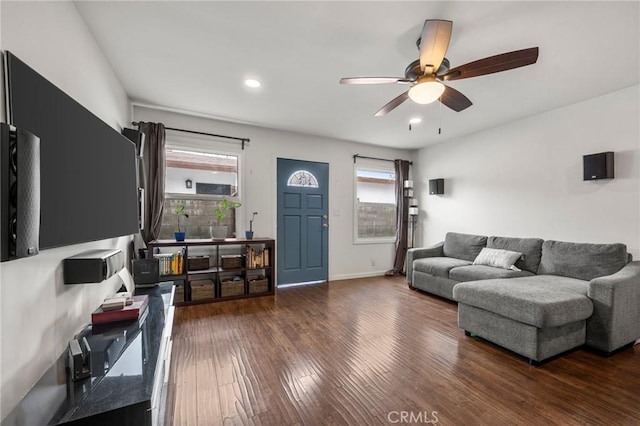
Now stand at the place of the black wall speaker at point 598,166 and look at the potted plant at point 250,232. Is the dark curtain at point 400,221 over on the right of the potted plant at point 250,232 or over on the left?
right

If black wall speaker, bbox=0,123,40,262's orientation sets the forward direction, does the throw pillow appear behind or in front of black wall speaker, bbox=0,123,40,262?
in front

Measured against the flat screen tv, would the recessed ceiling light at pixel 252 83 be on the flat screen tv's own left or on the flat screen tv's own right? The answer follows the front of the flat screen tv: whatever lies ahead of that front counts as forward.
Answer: on the flat screen tv's own left

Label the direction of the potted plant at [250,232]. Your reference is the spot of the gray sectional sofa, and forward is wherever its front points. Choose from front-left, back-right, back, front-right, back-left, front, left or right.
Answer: front-right

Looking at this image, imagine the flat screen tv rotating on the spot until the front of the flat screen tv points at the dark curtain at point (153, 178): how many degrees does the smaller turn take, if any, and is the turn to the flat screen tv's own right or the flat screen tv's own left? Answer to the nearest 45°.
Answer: approximately 135° to the flat screen tv's own left

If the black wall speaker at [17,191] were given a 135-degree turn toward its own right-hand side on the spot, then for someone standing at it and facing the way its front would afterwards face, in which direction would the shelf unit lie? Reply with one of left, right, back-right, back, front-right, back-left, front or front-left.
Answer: back-right

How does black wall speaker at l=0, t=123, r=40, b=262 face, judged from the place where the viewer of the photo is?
facing the viewer and to the right of the viewer

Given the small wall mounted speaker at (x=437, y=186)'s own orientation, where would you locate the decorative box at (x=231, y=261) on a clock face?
The decorative box is roughly at 12 o'clock from the small wall mounted speaker.

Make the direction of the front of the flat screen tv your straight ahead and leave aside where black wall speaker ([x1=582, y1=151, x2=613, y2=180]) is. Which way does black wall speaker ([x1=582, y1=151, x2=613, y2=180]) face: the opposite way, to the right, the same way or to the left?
the opposite way

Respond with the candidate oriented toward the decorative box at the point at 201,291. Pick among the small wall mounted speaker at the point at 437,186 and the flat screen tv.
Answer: the small wall mounted speaker

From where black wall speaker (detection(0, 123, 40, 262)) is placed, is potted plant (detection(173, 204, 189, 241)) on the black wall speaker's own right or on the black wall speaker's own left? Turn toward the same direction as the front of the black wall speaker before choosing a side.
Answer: on the black wall speaker's own left

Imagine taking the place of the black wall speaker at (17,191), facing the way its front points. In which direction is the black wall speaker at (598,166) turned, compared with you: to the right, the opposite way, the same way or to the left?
the opposite way

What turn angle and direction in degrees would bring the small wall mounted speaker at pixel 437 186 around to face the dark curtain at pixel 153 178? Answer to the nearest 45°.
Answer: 0° — it already faces it

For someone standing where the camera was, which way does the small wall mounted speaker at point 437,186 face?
facing the viewer and to the left of the viewer

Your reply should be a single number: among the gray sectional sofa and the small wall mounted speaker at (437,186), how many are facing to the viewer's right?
0

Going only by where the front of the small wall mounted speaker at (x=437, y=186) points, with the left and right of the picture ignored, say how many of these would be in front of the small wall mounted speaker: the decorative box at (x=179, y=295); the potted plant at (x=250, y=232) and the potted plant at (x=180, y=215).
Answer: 3
